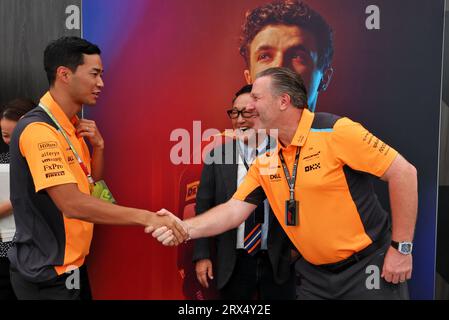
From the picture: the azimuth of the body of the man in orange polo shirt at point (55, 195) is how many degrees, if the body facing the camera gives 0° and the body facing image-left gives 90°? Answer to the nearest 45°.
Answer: approximately 270°

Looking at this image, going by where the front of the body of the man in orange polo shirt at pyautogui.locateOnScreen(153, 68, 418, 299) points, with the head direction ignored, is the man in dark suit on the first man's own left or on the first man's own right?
on the first man's own right

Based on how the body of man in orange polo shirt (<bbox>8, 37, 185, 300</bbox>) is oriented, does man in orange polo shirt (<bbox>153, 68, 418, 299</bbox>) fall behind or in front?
in front

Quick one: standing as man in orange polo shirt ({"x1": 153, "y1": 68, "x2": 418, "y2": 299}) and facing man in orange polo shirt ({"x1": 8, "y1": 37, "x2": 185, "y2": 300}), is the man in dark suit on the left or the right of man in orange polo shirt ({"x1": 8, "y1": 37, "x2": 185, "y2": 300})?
right

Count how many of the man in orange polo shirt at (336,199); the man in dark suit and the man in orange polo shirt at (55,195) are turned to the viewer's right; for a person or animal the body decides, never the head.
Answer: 1

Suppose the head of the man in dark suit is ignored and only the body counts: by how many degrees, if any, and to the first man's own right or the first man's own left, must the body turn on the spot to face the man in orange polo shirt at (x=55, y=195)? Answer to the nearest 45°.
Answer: approximately 45° to the first man's own right

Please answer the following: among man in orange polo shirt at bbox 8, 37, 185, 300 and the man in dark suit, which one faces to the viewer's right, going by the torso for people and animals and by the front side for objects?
the man in orange polo shirt

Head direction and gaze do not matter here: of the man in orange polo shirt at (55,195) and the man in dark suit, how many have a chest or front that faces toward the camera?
1

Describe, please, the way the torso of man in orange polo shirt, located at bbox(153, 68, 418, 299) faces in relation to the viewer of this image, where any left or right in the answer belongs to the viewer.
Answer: facing the viewer and to the left of the viewer

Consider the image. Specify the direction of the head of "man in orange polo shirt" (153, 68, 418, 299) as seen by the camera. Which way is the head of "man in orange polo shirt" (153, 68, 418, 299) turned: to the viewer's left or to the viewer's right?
to the viewer's left

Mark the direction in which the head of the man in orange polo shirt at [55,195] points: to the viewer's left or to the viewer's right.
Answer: to the viewer's right

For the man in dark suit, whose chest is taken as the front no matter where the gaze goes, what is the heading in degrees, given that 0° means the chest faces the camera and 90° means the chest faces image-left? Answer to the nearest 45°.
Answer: approximately 0°

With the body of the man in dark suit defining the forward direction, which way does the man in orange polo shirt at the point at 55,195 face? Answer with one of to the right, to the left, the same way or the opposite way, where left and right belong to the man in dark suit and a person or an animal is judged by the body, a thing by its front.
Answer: to the left

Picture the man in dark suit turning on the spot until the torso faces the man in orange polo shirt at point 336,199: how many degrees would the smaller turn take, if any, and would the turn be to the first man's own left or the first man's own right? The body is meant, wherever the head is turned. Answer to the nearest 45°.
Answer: approximately 45° to the first man's own left
